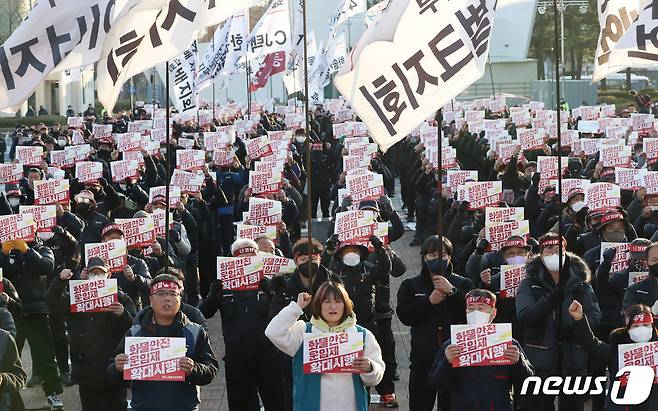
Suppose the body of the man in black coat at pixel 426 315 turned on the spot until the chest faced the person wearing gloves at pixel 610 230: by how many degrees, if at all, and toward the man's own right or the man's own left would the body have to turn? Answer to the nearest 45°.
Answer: approximately 135° to the man's own left

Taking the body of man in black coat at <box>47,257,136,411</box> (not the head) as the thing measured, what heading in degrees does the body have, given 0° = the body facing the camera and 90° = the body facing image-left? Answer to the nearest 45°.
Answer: approximately 0°

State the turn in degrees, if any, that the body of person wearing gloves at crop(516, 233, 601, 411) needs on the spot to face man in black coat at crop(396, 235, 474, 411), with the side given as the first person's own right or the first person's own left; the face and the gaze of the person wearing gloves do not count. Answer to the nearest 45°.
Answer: approximately 90° to the first person's own right

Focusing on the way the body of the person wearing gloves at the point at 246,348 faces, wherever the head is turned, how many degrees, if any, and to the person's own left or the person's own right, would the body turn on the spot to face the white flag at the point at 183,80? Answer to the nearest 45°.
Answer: approximately 180°

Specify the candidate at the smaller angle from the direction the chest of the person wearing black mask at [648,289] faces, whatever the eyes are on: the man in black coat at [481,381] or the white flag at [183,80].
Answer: the man in black coat

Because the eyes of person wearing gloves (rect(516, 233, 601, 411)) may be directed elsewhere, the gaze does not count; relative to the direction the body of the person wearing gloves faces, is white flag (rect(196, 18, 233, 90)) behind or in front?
behind

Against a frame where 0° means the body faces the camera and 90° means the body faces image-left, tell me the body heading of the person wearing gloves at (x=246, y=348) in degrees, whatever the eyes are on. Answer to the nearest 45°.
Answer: approximately 0°

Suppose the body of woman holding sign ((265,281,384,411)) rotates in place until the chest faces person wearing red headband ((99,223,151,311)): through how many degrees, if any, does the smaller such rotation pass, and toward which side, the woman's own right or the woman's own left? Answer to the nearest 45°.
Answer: approximately 135° to the woman's own right
